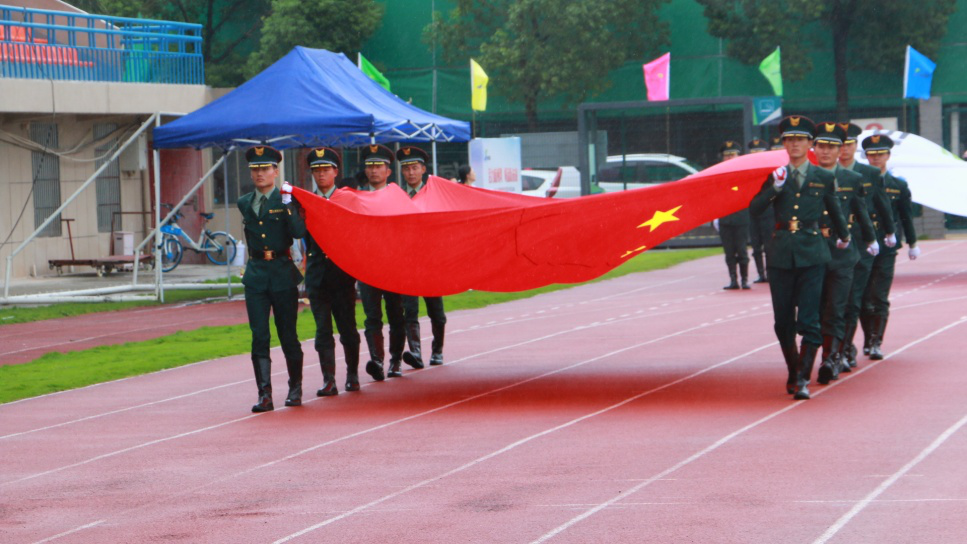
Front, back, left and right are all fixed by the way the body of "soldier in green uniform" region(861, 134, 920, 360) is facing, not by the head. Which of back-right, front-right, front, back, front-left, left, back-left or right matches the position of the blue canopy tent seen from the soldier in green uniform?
back-right

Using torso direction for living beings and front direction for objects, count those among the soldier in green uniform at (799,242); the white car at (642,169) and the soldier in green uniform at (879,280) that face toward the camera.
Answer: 2

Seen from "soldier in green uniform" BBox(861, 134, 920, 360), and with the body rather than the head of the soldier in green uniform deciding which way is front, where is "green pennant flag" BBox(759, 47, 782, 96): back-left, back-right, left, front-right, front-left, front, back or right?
back

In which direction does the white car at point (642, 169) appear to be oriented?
to the viewer's right

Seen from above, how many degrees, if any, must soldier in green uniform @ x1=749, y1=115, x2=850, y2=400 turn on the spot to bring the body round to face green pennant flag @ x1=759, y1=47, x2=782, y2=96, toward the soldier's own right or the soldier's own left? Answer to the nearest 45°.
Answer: approximately 180°

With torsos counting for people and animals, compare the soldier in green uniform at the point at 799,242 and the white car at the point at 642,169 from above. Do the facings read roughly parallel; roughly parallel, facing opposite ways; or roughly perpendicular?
roughly perpendicular

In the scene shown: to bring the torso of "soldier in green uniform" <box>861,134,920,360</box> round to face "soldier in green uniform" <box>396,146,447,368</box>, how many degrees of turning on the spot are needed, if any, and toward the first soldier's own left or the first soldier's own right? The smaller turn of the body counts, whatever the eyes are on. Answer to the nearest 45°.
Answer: approximately 90° to the first soldier's own right

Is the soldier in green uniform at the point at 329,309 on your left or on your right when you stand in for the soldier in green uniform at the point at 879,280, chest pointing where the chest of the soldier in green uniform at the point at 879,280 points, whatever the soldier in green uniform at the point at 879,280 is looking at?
on your right
